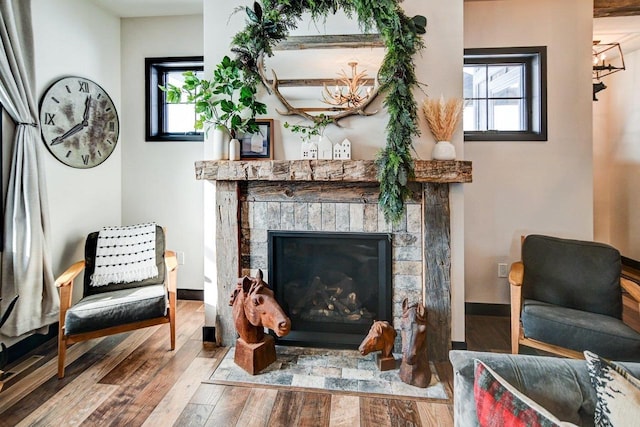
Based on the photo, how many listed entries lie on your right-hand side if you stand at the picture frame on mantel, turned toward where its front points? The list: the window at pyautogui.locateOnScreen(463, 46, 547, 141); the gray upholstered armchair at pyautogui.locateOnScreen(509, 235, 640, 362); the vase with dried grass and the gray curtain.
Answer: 1

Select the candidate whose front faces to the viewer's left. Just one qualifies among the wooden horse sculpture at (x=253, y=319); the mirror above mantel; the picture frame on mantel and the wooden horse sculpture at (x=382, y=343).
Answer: the wooden horse sculpture at (x=382, y=343)

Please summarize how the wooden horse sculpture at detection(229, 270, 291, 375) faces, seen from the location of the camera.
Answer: facing the viewer and to the right of the viewer

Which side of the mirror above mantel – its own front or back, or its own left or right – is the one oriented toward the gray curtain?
right

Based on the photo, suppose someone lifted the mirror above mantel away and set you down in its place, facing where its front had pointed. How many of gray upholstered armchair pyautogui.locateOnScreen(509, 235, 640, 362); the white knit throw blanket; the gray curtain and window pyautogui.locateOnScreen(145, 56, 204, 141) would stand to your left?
1

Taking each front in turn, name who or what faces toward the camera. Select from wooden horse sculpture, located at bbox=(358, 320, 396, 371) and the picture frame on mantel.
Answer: the picture frame on mantel

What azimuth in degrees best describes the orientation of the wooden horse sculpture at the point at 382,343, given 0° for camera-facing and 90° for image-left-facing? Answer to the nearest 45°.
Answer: approximately 90°

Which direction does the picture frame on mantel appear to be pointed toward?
toward the camera

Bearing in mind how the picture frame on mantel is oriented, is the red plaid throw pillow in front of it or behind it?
in front

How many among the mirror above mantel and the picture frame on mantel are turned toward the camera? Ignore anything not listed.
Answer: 2
